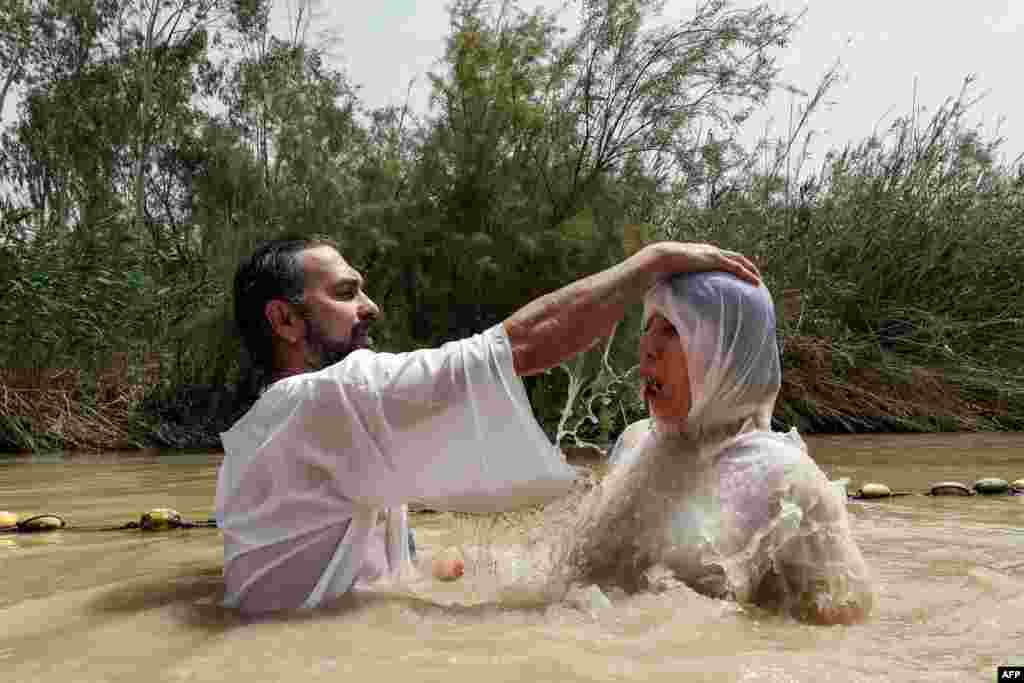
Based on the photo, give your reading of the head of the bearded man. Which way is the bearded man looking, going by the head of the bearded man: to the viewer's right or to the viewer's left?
to the viewer's right

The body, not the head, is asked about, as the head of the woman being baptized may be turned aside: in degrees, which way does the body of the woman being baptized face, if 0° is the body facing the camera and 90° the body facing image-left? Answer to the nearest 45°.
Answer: approximately 45°

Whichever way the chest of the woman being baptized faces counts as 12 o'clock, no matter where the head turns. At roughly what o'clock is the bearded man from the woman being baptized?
The bearded man is roughly at 1 o'clock from the woman being baptized.
